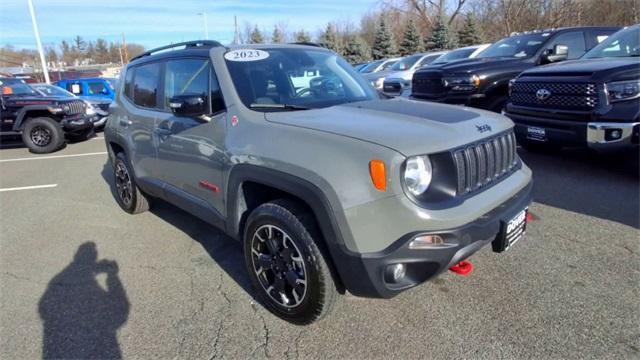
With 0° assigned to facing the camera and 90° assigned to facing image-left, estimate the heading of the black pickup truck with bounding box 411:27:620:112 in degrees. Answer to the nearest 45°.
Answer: approximately 45°

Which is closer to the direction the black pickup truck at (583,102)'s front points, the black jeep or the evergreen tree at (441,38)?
the black jeep

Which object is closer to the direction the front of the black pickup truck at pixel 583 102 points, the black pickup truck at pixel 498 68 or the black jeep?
the black jeep

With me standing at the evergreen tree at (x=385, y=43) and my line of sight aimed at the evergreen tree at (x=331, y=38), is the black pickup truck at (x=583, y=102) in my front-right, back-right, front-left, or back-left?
back-left

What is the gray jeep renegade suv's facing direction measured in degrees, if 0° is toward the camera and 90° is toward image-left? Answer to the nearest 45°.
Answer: approximately 315°

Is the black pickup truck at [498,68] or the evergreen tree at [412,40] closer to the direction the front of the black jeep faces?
the black pickup truck

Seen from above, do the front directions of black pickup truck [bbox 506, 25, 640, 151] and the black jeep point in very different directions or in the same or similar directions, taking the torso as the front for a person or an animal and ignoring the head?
very different directions

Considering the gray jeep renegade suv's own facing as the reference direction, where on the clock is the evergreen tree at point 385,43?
The evergreen tree is roughly at 8 o'clock from the gray jeep renegade suv.

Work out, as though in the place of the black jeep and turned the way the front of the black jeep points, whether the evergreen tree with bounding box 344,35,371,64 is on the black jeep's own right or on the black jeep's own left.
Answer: on the black jeep's own left

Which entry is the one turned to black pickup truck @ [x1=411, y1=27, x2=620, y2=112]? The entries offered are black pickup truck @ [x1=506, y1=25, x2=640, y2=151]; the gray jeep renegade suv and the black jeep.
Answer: the black jeep

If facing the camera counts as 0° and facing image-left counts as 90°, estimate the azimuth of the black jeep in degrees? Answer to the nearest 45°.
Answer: approximately 315°

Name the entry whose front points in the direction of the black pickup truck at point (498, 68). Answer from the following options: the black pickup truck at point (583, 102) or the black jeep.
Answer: the black jeep

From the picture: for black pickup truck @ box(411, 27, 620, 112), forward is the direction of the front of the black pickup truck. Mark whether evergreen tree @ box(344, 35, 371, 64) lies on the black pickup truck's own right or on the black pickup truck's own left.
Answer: on the black pickup truck's own right

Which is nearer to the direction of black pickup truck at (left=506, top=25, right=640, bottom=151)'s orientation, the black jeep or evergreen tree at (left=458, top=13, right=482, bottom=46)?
the black jeep

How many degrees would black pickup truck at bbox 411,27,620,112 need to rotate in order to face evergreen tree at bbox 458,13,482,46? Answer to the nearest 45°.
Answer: approximately 135° to its right

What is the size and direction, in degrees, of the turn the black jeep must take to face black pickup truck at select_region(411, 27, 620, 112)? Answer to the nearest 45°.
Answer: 0° — it already faces it
